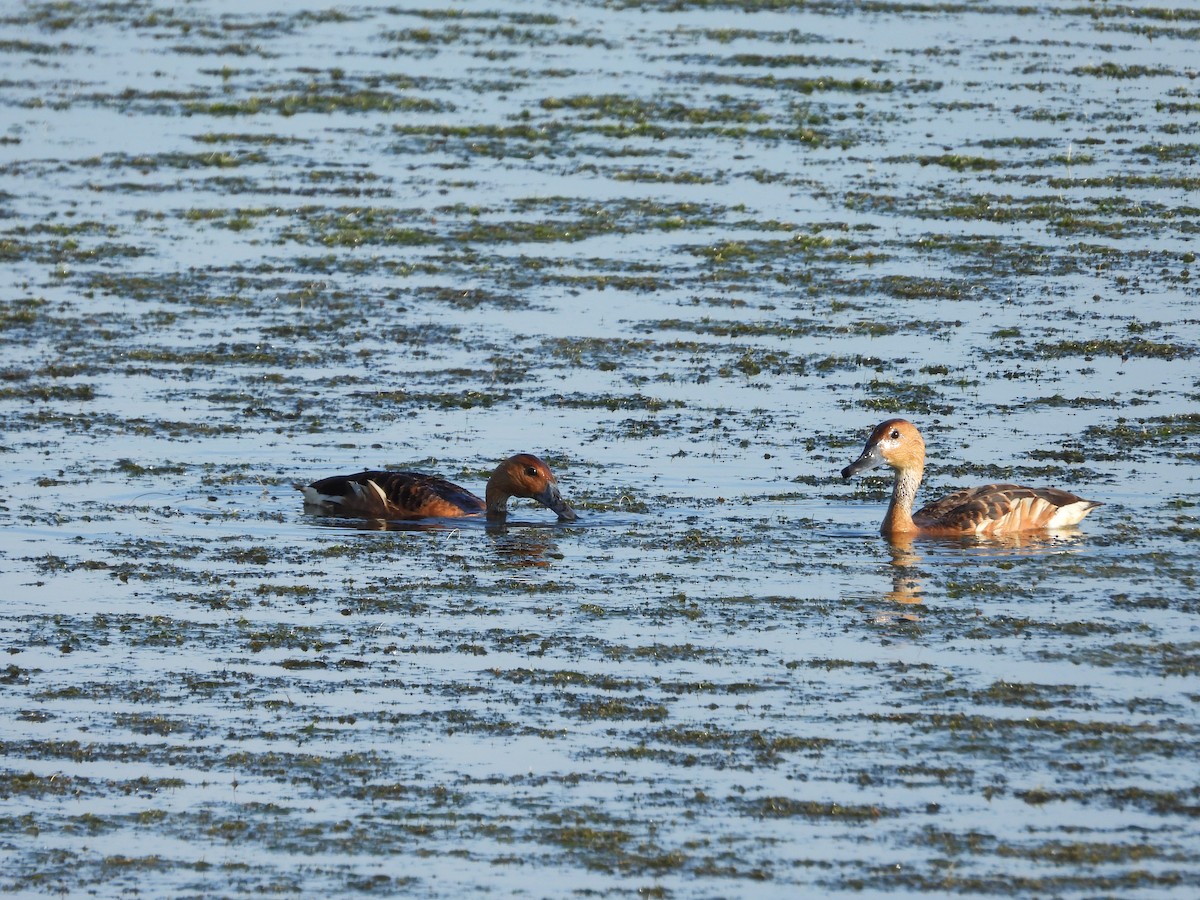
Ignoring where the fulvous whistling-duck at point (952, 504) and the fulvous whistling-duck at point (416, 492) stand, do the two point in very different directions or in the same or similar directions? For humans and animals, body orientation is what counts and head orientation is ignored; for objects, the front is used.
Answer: very different directions

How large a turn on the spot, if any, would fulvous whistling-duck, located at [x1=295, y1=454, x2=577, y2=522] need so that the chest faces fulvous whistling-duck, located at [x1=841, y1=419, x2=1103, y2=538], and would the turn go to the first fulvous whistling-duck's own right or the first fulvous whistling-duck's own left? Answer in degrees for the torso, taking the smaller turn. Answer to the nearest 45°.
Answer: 0° — it already faces it

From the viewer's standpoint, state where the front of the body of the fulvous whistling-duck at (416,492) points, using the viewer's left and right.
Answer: facing to the right of the viewer

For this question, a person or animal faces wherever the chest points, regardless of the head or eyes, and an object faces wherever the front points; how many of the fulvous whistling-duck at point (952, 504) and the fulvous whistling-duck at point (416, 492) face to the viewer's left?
1

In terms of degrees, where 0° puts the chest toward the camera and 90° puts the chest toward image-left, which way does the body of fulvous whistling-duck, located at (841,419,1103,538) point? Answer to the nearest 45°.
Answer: approximately 90°

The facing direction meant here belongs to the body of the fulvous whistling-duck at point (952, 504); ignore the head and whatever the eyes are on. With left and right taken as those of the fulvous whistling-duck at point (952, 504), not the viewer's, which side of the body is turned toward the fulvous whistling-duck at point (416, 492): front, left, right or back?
front
